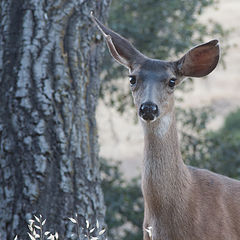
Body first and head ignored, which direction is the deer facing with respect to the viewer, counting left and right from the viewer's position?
facing the viewer and to the left of the viewer

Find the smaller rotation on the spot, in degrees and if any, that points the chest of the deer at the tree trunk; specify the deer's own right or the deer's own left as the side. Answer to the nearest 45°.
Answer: approximately 45° to the deer's own right
